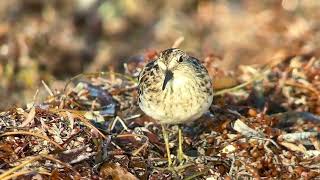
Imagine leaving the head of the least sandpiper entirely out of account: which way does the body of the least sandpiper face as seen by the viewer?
toward the camera
